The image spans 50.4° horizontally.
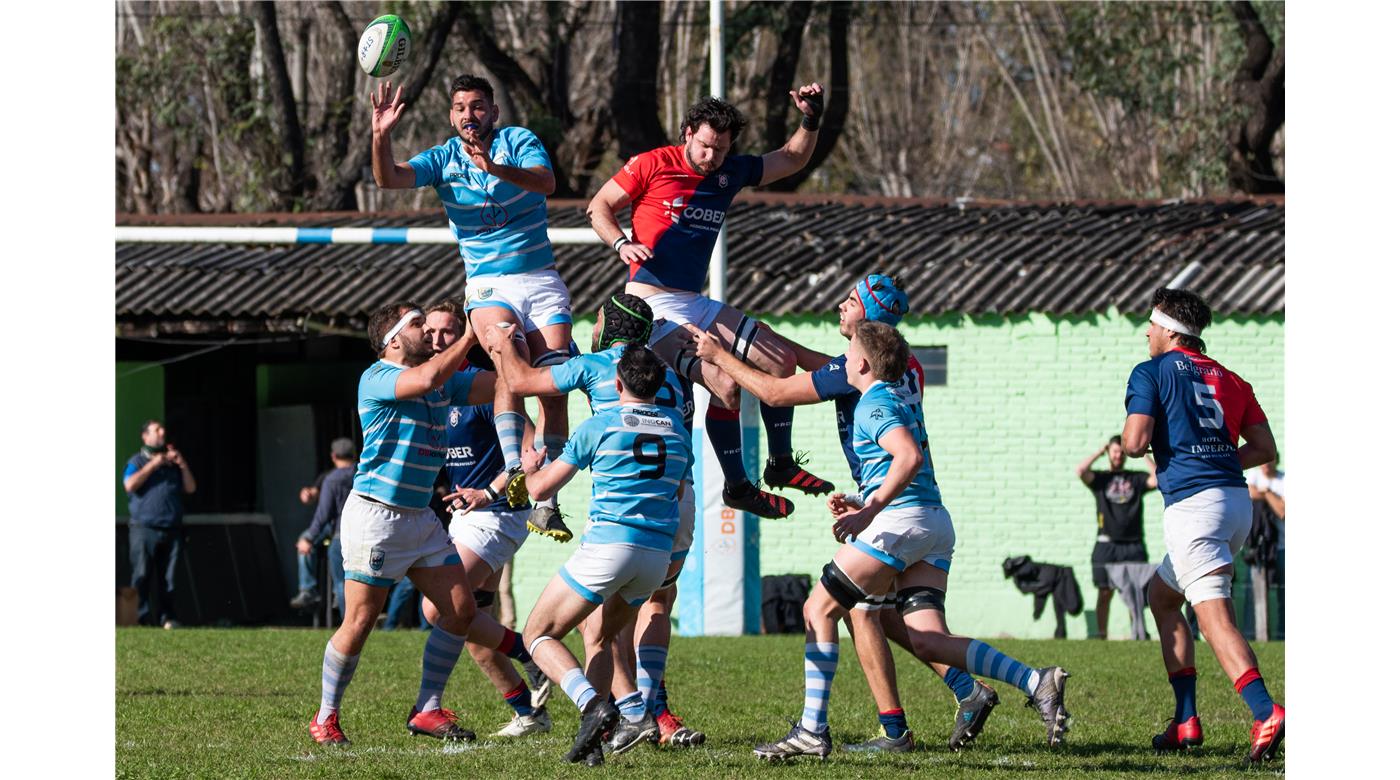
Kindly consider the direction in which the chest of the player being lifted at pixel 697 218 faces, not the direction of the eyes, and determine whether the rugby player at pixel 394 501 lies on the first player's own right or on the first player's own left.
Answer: on the first player's own right

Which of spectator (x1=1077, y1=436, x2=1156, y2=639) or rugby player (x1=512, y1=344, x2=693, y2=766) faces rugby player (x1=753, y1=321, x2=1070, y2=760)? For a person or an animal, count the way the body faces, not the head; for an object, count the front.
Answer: the spectator

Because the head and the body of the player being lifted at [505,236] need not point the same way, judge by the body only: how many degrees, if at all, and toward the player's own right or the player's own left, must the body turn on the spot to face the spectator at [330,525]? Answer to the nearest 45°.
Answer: approximately 180°

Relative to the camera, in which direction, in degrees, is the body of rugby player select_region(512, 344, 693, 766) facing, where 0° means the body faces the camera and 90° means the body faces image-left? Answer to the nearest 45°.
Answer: approximately 135°

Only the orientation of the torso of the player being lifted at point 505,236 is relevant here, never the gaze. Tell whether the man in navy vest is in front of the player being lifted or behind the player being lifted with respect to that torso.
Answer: behind

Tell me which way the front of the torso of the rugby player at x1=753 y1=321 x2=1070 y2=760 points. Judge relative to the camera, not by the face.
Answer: to the viewer's left

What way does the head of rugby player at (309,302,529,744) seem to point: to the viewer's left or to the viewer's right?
to the viewer's right

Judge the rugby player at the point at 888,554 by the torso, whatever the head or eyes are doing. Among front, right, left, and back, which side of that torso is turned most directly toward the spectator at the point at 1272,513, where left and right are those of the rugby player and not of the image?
right

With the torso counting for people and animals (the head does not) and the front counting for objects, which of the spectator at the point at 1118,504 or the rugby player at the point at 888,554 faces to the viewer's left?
the rugby player

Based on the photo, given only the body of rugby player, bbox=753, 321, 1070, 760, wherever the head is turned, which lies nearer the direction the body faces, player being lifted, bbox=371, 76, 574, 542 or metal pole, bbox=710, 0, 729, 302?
the player being lifted

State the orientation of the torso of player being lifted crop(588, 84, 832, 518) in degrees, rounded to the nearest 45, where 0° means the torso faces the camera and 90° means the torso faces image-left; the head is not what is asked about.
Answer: approximately 315°

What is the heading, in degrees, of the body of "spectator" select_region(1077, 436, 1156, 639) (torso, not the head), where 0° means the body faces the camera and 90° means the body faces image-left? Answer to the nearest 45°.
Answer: approximately 0°

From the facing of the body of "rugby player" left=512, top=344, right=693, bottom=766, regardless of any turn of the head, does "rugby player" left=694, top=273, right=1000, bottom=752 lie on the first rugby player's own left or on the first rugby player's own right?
on the first rugby player's own right

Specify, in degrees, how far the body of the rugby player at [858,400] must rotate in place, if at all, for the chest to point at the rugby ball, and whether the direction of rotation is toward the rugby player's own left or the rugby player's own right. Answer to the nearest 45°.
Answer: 0° — they already face it

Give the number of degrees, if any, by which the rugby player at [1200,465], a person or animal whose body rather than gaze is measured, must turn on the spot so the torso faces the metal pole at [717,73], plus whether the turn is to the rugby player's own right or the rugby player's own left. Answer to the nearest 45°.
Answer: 0° — they already face it
